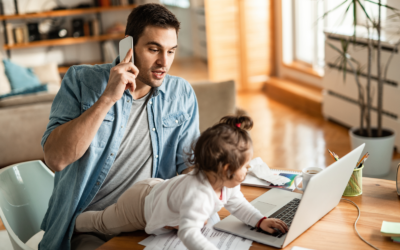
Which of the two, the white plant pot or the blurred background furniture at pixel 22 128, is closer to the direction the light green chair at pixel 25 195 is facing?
the white plant pot

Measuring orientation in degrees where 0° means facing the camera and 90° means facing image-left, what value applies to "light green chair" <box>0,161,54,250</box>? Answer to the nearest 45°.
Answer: approximately 315°

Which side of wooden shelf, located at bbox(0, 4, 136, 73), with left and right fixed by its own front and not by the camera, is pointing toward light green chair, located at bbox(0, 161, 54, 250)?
front

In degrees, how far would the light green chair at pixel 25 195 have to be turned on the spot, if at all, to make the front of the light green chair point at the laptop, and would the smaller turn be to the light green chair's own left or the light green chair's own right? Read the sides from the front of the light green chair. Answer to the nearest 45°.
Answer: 0° — it already faces it

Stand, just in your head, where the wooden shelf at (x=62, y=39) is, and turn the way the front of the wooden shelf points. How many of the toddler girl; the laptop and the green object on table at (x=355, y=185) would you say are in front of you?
3

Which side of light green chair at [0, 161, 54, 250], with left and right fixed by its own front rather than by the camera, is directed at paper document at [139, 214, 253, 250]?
front

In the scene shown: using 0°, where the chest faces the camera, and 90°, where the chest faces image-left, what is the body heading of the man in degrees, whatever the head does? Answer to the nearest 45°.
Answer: approximately 315°

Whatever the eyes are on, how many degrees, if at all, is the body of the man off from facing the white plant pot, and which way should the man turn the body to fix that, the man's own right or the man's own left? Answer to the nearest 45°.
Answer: approximately 90° to the man's own left

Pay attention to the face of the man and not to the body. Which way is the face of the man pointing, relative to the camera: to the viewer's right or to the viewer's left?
to the viewer's right

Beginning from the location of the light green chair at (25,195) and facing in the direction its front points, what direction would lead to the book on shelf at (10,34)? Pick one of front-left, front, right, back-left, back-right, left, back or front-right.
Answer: back-left

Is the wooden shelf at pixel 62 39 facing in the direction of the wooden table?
yes

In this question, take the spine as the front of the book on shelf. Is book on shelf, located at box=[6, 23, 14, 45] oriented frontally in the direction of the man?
yes
